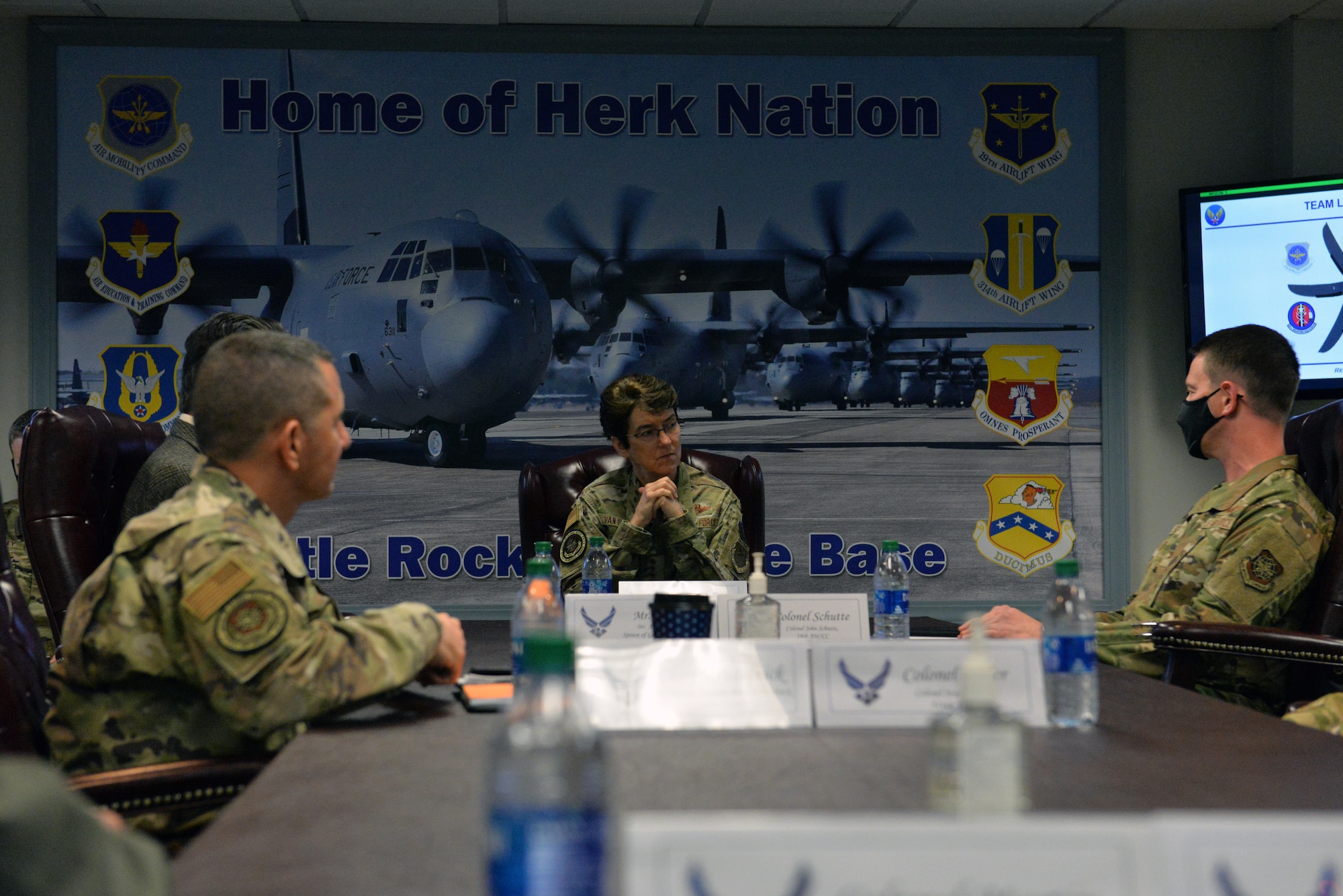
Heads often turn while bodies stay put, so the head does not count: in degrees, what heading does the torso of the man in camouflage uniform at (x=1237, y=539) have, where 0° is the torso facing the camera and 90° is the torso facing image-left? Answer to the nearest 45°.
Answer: approximately 90°

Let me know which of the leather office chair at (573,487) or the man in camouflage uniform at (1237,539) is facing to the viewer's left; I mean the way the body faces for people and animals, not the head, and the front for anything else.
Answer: the man in camouflage uniform

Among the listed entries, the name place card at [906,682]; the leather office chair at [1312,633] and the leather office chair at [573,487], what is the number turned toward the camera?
2

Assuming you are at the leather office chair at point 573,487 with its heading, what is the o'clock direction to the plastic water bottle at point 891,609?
The plastic water bottle is roughly at 11 o'clock from the leather office chair.

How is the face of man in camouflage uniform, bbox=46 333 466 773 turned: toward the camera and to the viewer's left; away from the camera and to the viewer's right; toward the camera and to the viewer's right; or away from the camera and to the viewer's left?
away from the camera and to the viewer's right

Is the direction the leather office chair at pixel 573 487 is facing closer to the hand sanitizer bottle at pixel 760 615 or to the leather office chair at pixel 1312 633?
the hand sanitizer bottle

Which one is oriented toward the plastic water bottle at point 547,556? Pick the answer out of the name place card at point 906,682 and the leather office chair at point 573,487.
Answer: the leather office chair

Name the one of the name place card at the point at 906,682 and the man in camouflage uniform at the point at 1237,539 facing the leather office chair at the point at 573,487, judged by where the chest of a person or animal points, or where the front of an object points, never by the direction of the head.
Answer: the man in camouflage uniform

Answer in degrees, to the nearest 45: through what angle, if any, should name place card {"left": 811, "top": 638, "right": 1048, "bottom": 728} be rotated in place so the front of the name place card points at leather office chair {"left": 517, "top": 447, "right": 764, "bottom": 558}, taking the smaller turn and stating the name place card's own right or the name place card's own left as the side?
approximately 135° to the name place card's own right

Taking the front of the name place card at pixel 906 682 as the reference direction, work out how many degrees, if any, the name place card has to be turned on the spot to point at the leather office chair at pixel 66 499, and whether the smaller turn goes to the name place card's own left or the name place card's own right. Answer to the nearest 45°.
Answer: approximately 90° to the name place card's own right
